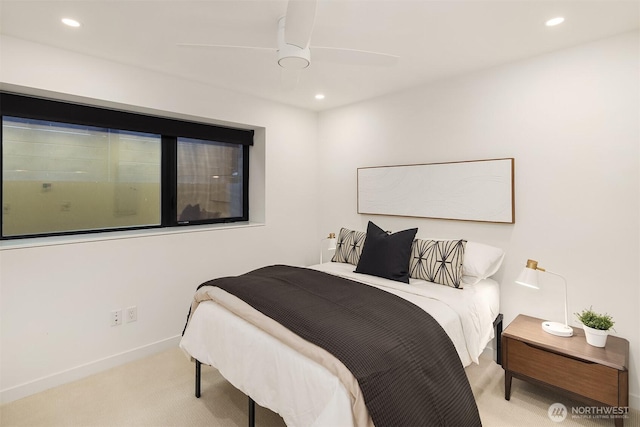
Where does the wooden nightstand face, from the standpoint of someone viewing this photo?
facing the viewer and to the left of the viewer

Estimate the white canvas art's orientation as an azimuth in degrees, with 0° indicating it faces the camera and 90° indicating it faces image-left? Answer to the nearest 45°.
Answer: approximately 45°

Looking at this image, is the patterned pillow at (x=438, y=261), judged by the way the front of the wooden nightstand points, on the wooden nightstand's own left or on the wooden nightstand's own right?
on the wooden nightstand's own right

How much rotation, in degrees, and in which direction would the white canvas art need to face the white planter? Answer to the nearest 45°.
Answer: approximately 90° to its left

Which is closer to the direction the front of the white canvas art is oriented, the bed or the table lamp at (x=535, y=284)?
the bed

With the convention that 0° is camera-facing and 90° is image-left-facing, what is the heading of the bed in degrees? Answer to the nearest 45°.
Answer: approximately 45°

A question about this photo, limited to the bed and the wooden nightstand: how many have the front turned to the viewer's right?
0
